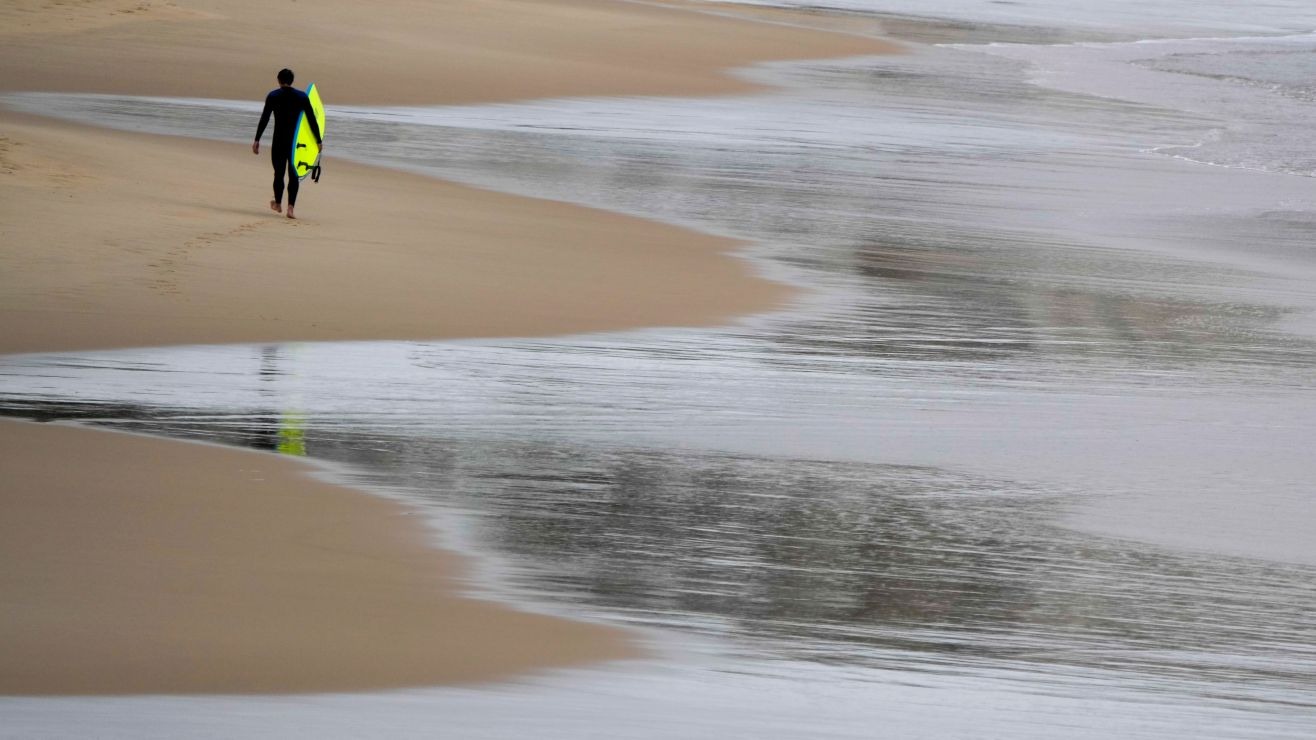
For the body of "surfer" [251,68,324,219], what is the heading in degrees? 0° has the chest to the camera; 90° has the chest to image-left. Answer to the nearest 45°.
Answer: approximately 180°
